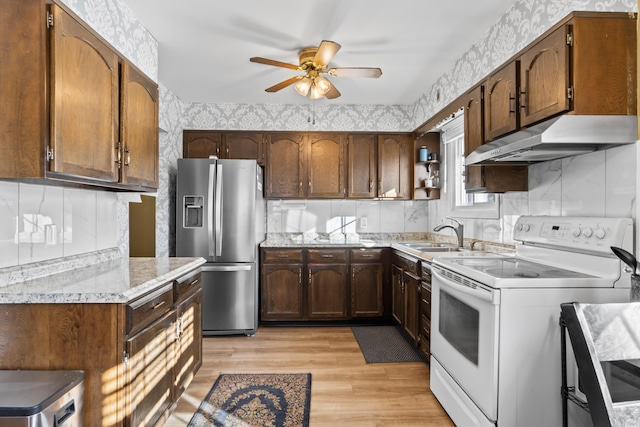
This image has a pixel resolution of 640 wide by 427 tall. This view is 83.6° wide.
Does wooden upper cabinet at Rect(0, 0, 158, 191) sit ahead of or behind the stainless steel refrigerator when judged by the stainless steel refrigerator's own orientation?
ahead

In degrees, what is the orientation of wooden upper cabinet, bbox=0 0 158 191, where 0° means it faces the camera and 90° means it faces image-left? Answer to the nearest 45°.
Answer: approximately 315°

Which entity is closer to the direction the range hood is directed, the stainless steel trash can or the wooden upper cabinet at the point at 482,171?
the stainless steel trash can

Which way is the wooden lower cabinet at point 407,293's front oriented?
to the viewer's left

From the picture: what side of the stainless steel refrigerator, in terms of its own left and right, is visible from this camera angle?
front

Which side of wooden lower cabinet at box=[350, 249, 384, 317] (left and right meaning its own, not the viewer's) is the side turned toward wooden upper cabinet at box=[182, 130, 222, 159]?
right

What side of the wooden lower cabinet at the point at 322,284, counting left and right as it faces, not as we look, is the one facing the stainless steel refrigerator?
right

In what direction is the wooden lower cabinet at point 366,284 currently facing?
toward the camera

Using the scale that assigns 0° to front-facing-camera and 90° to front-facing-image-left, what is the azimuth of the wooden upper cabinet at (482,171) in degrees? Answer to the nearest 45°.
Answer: approximately 90°

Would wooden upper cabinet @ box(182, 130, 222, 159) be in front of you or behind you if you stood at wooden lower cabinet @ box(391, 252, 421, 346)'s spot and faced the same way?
in front

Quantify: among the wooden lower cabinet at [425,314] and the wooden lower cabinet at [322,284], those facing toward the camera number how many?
1

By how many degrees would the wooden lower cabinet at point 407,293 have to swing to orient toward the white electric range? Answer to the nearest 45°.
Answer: approximately 90° to its left

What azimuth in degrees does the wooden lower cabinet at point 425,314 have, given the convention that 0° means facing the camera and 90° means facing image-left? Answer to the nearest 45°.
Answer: approximately 90°

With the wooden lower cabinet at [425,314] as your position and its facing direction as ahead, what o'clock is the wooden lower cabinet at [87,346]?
the wooden lower cabinet at [87,346] is roughly at 10 o'clock from the wooden lower cabinet at [425,314].

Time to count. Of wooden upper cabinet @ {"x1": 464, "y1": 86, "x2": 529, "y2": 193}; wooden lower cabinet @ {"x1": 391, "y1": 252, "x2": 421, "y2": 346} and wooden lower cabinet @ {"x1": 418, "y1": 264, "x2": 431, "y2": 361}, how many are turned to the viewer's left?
3
